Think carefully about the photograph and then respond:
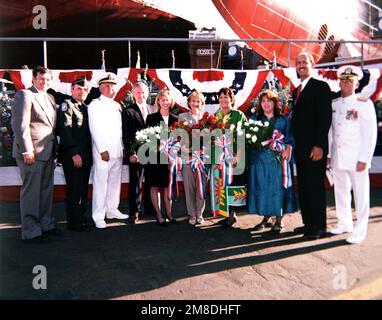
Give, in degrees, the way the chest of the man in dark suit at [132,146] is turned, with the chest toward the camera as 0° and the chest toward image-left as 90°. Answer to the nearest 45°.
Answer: approximately 315°

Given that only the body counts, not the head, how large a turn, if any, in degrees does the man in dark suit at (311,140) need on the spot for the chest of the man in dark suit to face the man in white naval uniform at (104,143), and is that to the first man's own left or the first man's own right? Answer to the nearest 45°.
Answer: approximately 45° to the first man's own right

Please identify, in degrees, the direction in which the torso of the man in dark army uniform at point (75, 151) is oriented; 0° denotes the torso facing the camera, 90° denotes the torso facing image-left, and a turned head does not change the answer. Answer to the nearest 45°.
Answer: approximately 315°
